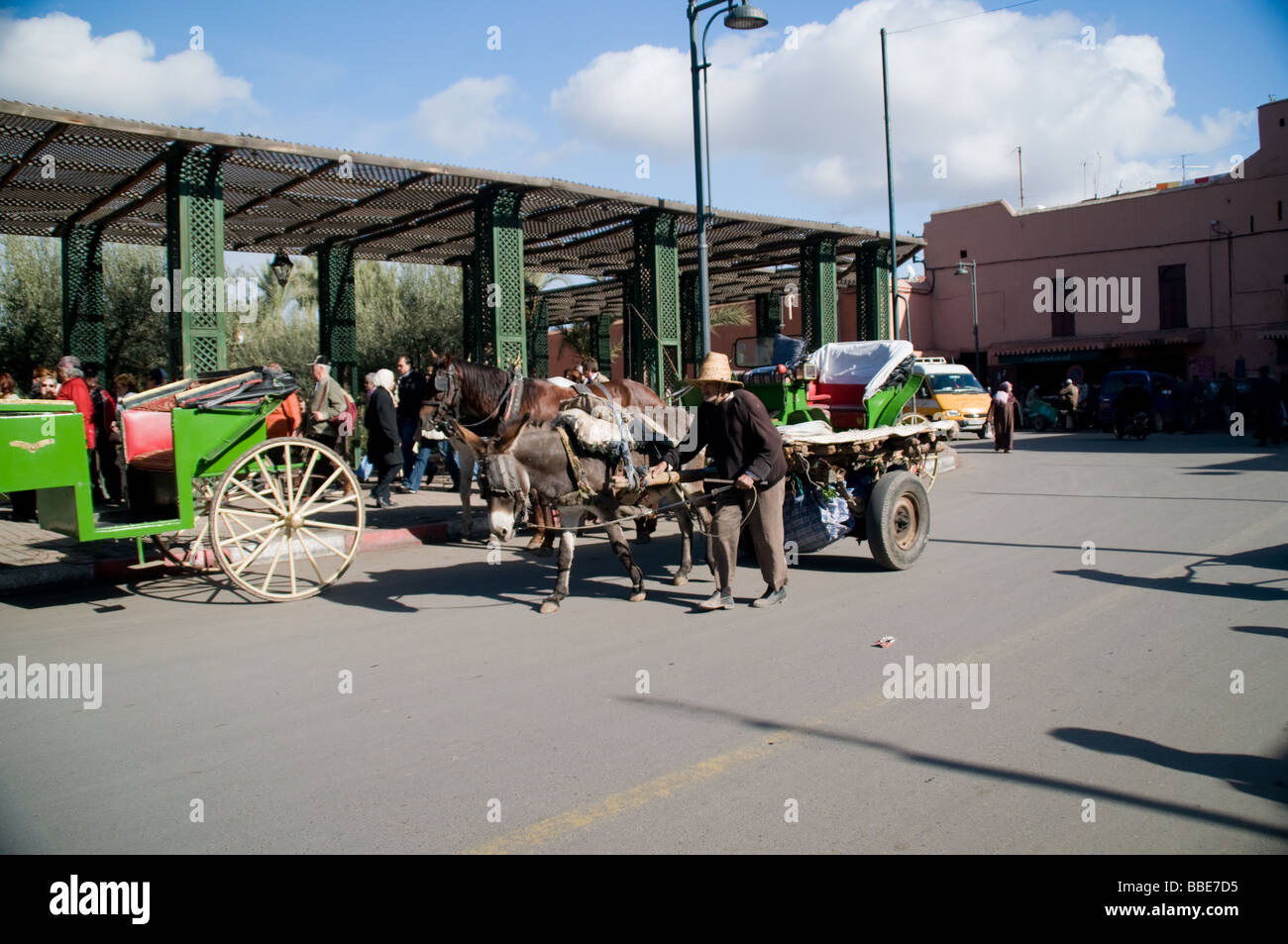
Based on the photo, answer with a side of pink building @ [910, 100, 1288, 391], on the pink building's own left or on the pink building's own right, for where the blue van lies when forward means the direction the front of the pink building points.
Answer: on the pink building's own left

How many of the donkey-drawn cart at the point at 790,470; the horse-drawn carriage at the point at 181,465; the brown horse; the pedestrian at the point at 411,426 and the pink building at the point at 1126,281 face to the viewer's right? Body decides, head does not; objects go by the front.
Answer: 0

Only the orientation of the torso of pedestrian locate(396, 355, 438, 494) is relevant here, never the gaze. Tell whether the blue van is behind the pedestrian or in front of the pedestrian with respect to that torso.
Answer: behind

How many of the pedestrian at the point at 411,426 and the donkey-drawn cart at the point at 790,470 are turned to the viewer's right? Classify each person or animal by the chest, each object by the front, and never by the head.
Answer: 0

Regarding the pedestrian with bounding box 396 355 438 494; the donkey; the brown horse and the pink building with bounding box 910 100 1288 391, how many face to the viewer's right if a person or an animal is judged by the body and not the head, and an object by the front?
0

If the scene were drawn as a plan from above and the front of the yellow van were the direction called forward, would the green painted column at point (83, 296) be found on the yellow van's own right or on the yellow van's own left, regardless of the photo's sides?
on the yellow van's own right

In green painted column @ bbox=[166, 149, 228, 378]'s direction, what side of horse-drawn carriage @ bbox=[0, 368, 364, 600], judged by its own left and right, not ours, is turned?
right

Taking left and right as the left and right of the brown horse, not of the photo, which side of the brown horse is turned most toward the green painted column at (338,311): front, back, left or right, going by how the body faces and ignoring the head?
right

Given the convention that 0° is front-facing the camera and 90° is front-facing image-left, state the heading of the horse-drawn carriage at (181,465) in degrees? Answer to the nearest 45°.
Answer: approximately 90°

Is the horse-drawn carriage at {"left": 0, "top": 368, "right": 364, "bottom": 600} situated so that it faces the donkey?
no

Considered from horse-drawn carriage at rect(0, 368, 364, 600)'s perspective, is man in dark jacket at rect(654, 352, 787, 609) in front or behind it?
behind

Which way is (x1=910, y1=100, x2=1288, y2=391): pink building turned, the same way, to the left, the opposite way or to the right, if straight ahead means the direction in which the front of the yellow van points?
to the right

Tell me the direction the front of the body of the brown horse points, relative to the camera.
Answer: to the viewer's left
